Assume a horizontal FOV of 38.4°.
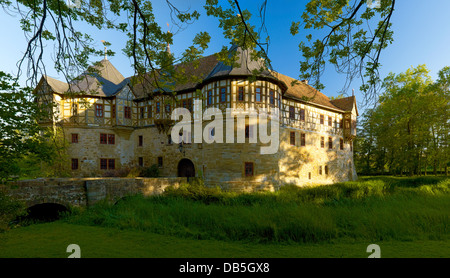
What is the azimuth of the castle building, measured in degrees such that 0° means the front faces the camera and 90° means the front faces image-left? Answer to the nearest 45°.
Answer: approximately 45°

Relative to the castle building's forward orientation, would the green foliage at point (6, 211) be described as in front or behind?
in front

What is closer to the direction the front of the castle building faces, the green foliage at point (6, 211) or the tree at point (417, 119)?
the green foliage

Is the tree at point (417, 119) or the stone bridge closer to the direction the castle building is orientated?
the stone bridge
